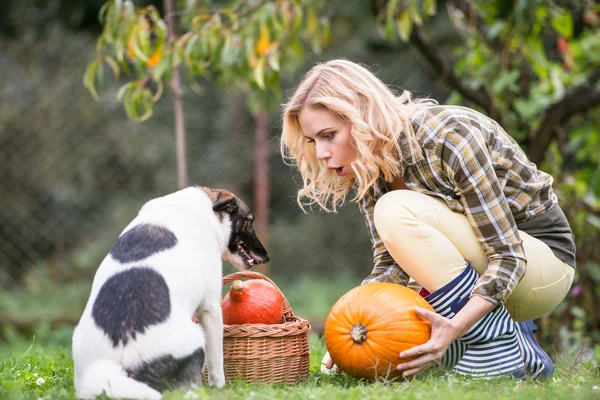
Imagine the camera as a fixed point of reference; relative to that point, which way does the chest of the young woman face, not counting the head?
to the viewer's left

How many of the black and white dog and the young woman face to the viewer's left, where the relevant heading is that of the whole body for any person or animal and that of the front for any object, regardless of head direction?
1

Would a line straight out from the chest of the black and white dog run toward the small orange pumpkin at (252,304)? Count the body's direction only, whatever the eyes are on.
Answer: yes

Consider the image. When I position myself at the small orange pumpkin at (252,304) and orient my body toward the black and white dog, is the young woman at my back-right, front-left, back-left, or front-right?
back-left

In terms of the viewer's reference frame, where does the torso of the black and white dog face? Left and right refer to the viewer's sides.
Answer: facing away from the viewer and to the right of the viewer

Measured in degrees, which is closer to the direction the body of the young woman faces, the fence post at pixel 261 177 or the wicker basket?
the wicker basket
